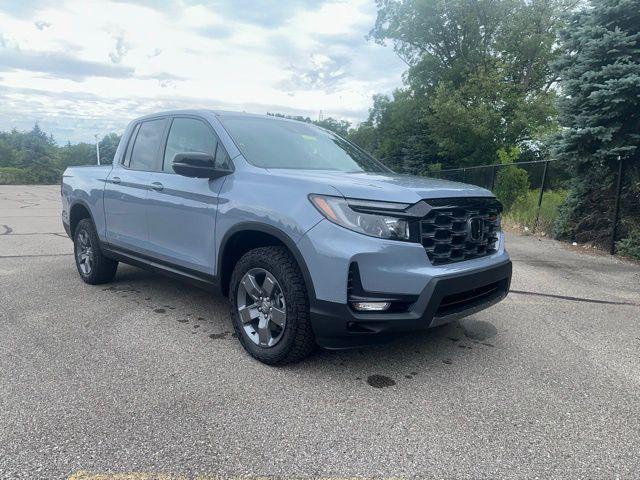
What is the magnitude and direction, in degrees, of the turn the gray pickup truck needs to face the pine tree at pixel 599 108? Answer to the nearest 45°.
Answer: approximately 90° to its left

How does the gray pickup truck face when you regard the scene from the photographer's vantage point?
facing the viewer and to the right of the viewer

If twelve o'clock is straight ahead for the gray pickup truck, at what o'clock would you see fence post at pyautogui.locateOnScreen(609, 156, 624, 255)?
The fence post is roughly at 9 o'clock from the gray pickup truck.

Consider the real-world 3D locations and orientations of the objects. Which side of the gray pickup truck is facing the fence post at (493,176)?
left

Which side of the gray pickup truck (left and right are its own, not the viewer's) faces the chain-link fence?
left

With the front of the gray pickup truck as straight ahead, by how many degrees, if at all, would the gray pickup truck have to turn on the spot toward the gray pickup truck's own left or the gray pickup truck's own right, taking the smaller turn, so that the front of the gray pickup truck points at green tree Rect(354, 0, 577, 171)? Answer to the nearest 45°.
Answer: approximately 135° to the gray pickup truck's own left

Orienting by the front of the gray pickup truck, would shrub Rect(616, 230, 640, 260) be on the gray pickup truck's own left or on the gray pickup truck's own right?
on the gray pickup truck's own left
